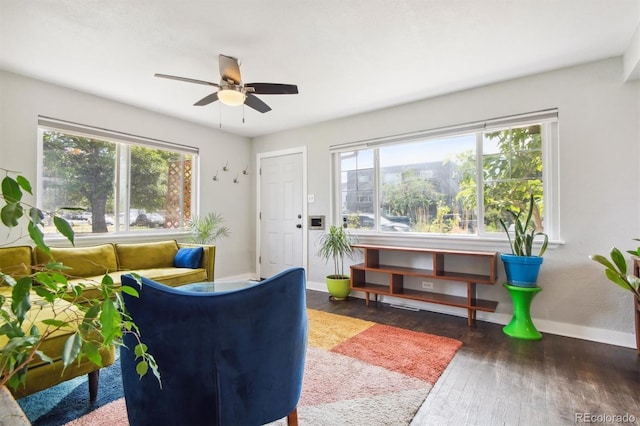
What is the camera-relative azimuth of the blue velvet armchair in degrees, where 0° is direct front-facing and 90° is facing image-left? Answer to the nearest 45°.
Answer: approximately 180°

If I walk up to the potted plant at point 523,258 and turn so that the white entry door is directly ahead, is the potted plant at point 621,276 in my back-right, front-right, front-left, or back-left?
back-left

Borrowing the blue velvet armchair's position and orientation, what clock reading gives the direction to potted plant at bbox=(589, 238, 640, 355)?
The potted plant is roughly at 3 o'clock from the blue velvet armchair.

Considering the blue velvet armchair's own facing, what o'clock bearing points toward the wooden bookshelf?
The wooden bookshelf is roughly at 2 o'clock from the blue velvet armchair.

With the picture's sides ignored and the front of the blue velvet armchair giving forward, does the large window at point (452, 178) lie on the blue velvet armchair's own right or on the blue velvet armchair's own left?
on the blue velvet armchair's own right

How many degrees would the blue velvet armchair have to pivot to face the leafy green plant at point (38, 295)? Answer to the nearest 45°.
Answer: approximately 135° to its left

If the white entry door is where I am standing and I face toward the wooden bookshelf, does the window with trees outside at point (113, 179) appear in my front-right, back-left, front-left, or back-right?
back-right

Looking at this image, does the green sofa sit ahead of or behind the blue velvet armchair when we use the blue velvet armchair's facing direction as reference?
ahead

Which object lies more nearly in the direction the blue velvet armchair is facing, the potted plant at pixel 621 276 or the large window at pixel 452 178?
the large window

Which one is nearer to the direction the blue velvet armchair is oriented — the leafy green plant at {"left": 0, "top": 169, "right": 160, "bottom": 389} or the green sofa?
the green sofa

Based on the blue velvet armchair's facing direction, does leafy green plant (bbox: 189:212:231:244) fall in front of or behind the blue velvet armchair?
in front

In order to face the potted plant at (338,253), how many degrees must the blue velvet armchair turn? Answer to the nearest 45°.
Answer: approximately 45° to its right
